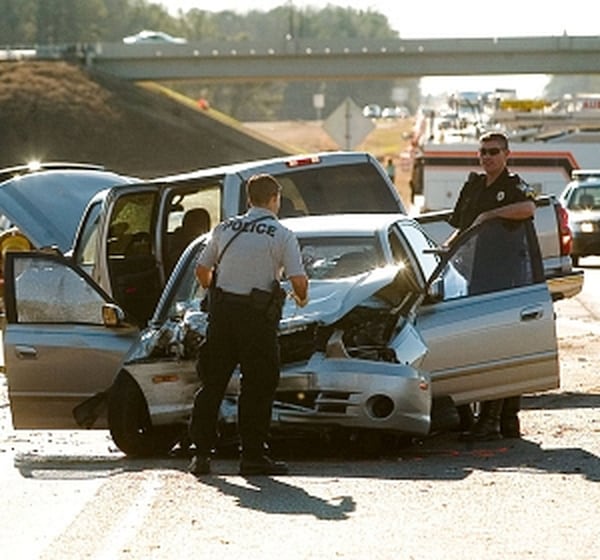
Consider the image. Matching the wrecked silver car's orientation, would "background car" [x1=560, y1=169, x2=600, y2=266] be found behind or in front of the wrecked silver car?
behind

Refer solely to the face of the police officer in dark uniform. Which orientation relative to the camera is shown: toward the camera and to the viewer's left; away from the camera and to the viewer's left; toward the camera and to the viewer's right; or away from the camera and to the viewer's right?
toward the camera and to the viewer's left

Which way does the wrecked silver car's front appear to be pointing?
toward the camera

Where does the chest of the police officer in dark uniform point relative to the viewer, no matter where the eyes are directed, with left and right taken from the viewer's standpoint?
facing the viewer and to the left of the viewer
